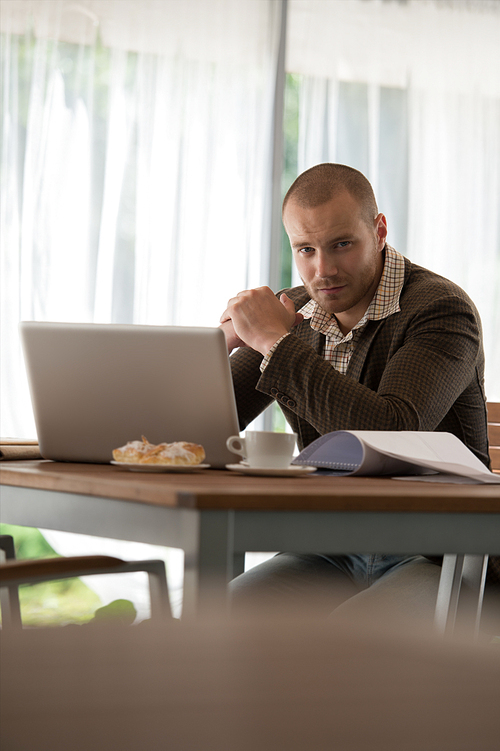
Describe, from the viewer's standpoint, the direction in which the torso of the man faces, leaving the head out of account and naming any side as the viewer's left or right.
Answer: facing the viewer and to the left of the viewer

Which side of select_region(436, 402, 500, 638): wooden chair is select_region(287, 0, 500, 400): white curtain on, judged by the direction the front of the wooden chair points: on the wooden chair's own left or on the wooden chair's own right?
on the wooden chair's own right

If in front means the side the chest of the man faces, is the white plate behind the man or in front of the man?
in front
